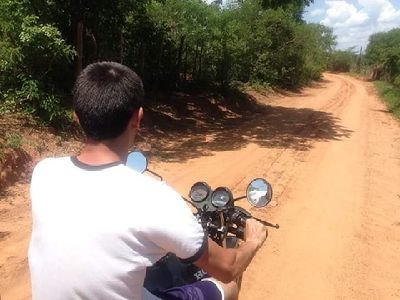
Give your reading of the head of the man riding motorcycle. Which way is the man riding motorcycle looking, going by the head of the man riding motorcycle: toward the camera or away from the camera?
away from the camera

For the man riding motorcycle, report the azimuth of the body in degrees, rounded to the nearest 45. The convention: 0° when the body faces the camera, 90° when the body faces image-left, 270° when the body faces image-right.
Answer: approximately 225°

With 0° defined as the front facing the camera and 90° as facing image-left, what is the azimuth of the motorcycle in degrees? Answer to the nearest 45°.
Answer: approximately 225°

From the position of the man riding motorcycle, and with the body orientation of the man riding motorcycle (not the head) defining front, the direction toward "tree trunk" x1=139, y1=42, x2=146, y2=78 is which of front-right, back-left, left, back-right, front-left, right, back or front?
front-left

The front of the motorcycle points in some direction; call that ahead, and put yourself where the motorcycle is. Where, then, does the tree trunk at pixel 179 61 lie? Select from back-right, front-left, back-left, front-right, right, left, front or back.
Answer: front-left

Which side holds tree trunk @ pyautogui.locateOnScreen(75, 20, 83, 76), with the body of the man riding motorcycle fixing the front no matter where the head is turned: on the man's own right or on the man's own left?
on the man's own left

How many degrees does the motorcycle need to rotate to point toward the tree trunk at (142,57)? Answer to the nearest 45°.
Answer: approximately 45° to its left

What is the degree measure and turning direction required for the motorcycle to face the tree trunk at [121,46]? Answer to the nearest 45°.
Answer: approximately 45° to its left
